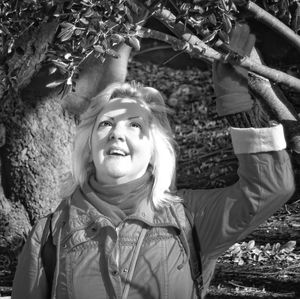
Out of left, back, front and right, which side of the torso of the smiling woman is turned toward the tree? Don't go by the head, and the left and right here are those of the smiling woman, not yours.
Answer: back

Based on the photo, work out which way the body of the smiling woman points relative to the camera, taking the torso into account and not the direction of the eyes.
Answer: toward the camera

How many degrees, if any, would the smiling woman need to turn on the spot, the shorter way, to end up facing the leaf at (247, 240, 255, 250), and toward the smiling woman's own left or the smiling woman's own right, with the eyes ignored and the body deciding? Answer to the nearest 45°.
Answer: approximately 180°

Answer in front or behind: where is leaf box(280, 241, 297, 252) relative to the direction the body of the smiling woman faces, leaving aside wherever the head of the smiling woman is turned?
behind
